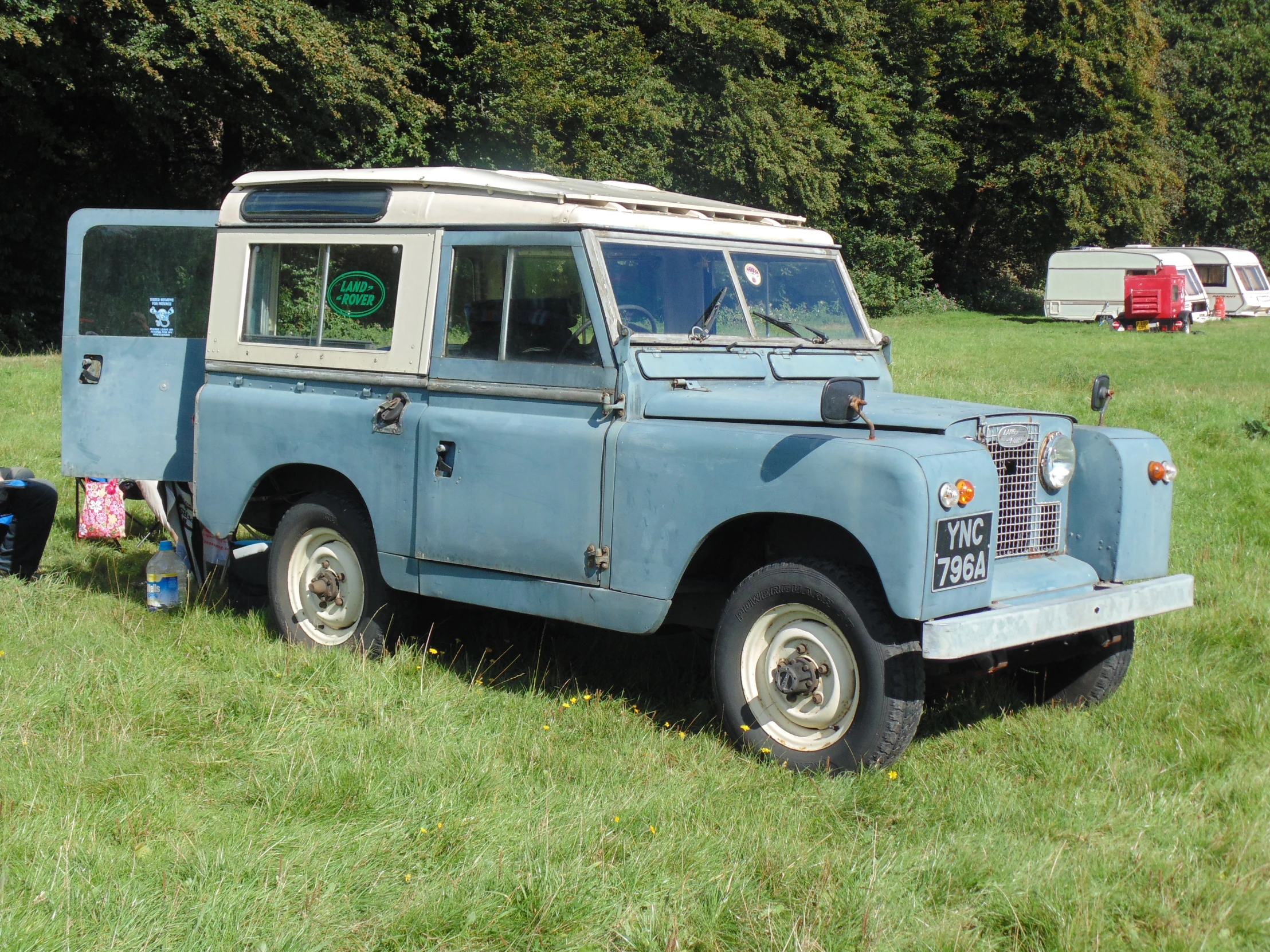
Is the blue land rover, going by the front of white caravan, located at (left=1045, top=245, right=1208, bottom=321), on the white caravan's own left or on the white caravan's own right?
on the white caravan's own right

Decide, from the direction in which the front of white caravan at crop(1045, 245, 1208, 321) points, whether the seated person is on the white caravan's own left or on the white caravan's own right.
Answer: on the white caravan's own right

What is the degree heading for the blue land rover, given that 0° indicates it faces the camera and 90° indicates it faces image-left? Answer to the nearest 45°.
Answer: approximately 315°

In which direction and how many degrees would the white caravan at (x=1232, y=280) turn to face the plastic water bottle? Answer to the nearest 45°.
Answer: approximately 45° to its right

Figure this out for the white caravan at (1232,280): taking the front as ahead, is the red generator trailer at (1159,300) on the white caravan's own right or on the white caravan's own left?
on the white caravan's own right

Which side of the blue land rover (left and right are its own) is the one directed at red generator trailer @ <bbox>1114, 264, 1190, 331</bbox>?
left

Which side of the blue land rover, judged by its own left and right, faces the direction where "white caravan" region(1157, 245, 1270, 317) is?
left

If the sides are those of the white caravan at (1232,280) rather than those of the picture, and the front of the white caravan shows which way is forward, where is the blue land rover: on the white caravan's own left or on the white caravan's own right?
on the white caravan's own right

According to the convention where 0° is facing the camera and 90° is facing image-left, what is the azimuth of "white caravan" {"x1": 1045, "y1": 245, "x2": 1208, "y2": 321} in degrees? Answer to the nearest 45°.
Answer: approximately 315°
